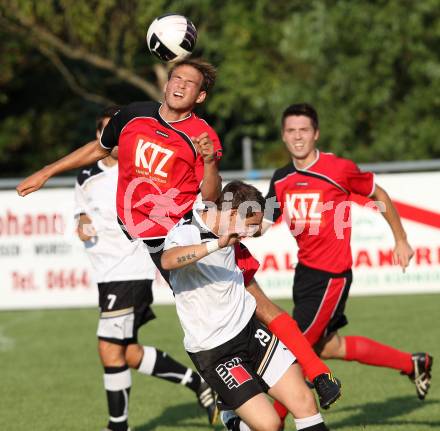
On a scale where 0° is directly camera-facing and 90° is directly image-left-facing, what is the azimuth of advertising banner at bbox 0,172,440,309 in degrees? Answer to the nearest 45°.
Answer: approximately 0°

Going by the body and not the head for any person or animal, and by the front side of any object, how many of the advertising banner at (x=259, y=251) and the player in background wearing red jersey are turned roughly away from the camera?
0

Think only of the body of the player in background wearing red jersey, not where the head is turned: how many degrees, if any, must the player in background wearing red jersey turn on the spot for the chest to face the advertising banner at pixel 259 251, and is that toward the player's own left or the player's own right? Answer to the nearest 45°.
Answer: approximately 135° to the player's own right

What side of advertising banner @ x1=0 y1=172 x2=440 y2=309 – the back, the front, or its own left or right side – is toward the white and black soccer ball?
front

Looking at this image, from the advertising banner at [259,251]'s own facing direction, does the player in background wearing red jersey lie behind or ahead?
ahead

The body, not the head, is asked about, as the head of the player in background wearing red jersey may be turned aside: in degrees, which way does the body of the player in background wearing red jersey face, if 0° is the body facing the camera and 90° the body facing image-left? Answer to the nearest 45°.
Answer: approximately 45°
